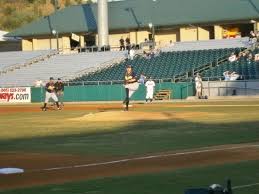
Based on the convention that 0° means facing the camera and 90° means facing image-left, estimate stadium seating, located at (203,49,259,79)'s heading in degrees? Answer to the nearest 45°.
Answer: approximately 45°

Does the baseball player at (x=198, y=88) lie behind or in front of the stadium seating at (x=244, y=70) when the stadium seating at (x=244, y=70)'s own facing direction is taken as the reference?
in front
